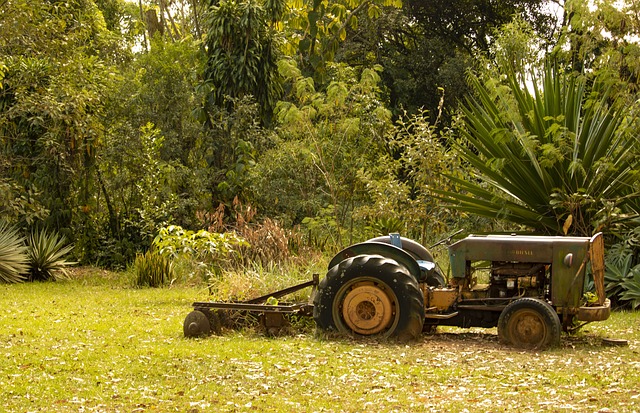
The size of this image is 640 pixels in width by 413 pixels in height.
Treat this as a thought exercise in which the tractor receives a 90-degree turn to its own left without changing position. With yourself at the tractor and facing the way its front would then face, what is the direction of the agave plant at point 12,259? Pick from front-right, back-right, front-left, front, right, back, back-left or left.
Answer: front-left

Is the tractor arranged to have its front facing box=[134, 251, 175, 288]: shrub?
no

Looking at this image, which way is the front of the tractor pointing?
to the viewer's right

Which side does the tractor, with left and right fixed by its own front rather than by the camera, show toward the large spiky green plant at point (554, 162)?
left

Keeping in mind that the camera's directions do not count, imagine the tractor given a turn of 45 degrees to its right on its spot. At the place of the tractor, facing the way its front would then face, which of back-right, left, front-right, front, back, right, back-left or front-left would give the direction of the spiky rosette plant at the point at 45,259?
back
